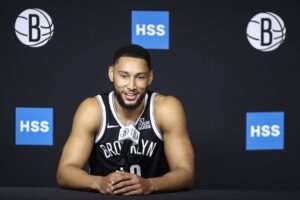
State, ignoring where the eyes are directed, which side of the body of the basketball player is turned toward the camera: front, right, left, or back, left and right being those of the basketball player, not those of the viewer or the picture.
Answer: front

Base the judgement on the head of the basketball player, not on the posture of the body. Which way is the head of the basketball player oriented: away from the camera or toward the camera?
toward the camera
